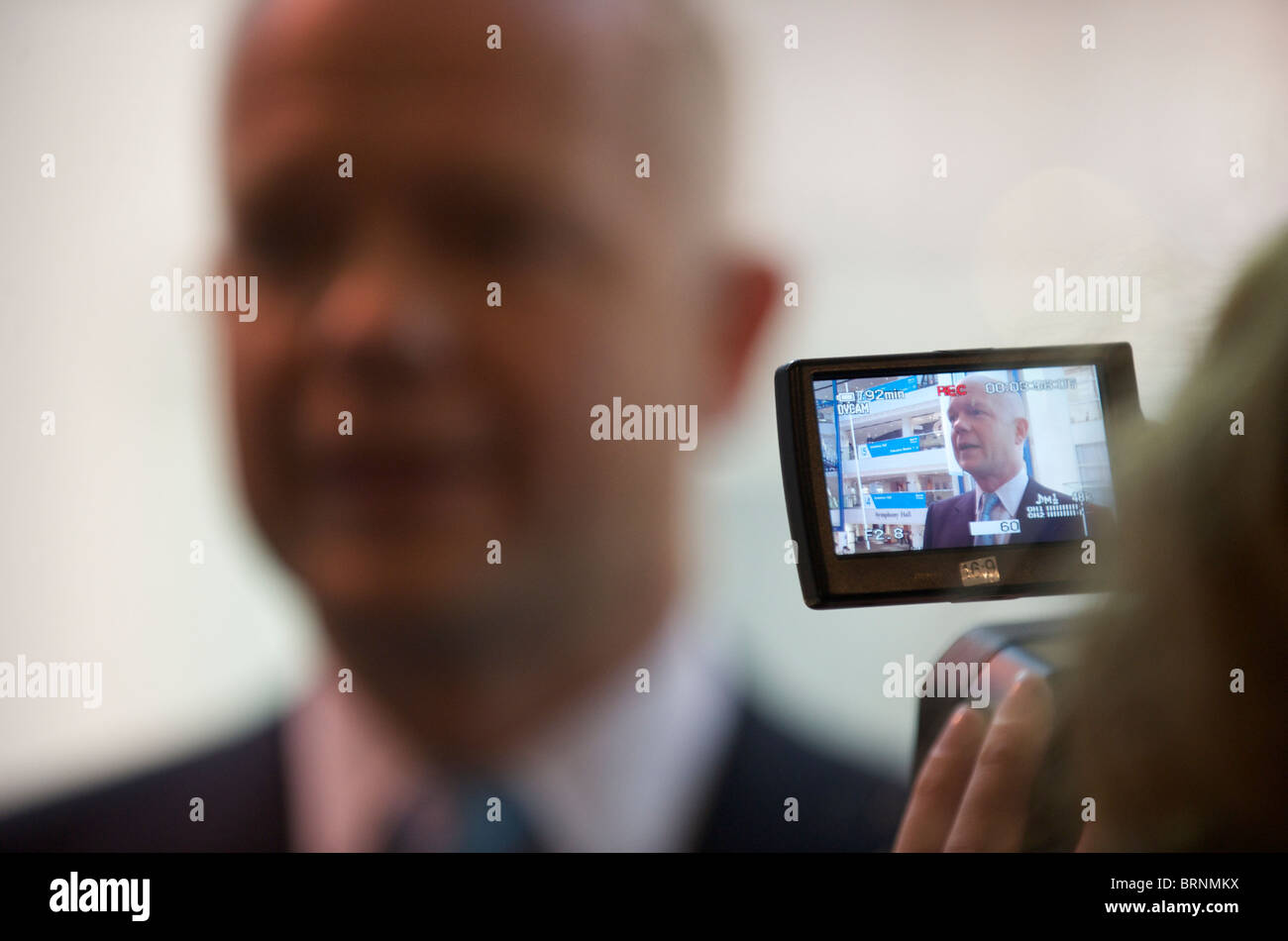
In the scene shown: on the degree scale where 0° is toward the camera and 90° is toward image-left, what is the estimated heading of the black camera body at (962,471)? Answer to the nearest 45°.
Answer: approximately 180°
